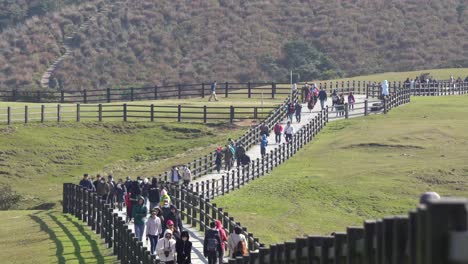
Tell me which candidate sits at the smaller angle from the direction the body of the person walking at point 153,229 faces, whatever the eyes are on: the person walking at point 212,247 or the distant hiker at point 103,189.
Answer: the person walking

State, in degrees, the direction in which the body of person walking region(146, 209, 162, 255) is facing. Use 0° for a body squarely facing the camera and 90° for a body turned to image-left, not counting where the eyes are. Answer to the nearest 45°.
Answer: approximately 0°

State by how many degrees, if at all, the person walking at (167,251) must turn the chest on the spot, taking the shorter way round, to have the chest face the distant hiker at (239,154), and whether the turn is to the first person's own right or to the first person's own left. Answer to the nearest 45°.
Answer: approximately 180°

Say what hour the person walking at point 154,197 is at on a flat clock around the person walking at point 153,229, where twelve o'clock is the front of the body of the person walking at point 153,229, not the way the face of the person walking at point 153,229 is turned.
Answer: the person walking at point 154,197 is roughly at 6 o'clock from the person walking at point 153,229.
